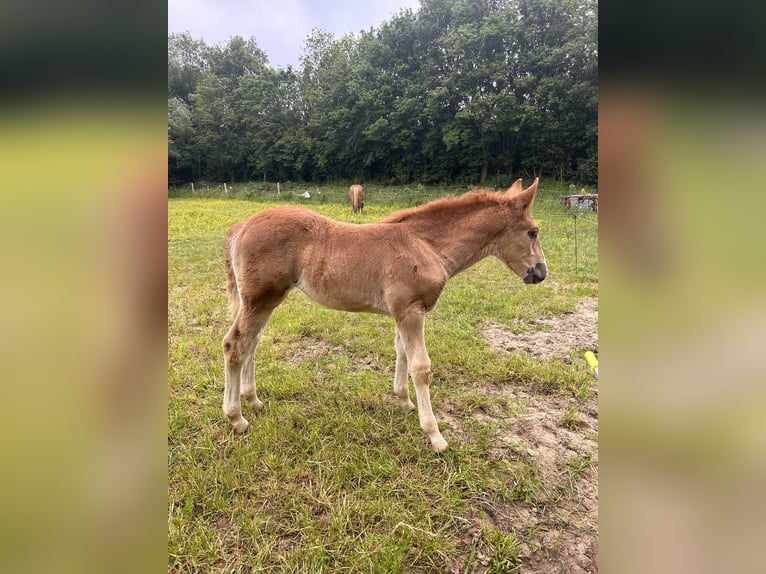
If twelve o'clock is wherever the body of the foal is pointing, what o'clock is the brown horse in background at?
The brown horse in background is roughly at 9 o'clock from the foal.

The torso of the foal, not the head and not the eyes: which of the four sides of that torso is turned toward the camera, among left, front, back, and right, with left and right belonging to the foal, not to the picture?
right
